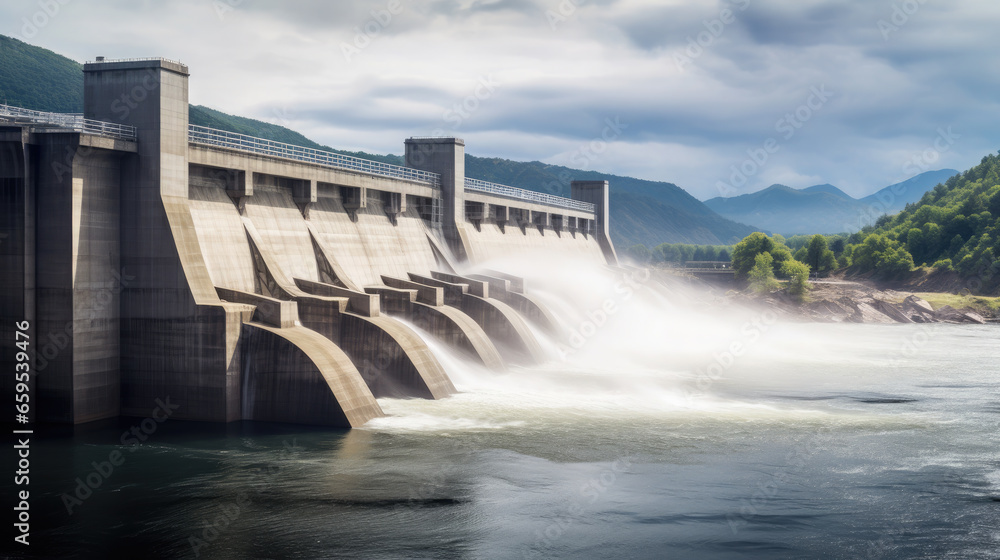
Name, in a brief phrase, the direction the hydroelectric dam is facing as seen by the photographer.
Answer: facing the viewer and to the right of the viewer
